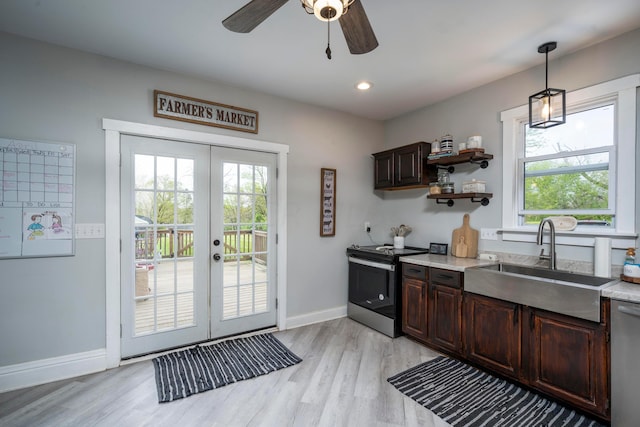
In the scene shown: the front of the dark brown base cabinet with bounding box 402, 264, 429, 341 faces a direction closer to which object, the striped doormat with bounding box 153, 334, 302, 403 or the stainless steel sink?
the striped doormat

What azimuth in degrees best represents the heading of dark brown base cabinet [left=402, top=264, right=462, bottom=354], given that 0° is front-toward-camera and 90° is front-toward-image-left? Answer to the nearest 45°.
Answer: approximately 45°

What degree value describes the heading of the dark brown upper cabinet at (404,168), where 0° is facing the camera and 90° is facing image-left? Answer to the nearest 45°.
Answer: approximately 45°

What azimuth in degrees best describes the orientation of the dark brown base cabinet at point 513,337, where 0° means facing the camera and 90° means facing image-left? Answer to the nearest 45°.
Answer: approximately 45°

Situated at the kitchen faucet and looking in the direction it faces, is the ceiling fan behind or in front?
in front

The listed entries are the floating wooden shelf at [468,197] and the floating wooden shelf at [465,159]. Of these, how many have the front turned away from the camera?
0

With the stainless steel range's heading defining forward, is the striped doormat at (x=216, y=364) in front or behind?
in front
